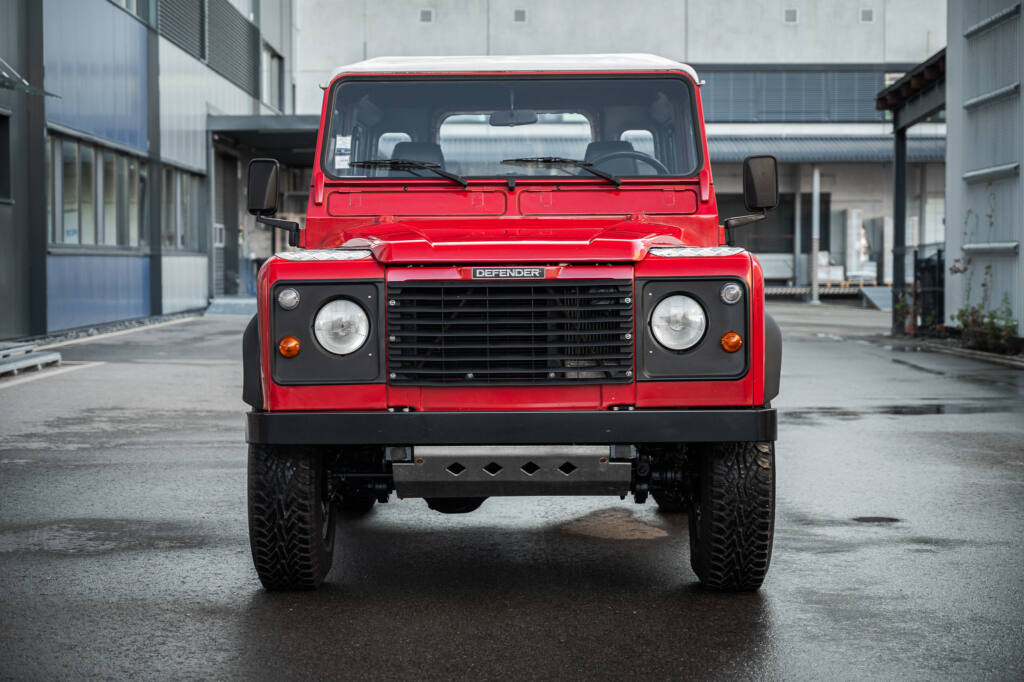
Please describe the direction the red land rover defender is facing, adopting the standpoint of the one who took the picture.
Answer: facing the viewer

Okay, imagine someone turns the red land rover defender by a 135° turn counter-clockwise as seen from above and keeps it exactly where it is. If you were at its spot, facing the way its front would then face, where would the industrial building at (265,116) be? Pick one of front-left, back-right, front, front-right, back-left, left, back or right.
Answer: front-left

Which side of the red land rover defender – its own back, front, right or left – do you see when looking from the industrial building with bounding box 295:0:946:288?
back

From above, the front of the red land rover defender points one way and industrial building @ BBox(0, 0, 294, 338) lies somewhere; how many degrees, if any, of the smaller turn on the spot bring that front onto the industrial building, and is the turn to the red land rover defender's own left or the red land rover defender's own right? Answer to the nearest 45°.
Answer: approximately 180°
